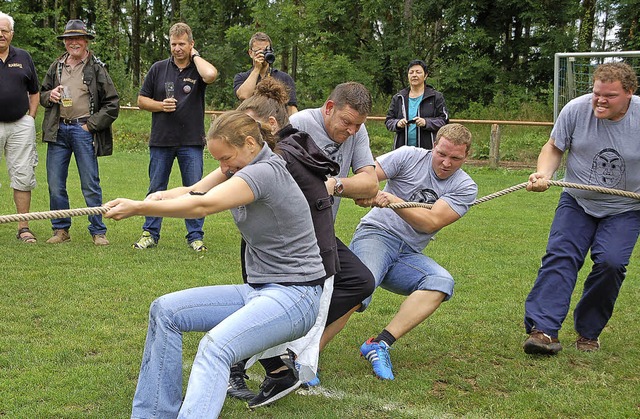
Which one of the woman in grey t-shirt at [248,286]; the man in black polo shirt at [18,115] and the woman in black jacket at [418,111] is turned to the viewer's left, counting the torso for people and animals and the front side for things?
the woman in grey t-shirt

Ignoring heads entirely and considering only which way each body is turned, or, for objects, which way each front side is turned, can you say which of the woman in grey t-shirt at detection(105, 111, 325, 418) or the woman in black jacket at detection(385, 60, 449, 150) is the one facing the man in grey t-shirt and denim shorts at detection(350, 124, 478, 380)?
the woman in black jacket

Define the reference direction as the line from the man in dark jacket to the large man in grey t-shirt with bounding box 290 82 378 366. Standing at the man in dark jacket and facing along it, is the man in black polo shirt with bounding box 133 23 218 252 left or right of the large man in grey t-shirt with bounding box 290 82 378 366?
left

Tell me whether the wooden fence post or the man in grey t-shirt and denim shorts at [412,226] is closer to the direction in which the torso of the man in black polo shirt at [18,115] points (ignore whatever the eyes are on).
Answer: the man in grey t-shirt and denim shorts

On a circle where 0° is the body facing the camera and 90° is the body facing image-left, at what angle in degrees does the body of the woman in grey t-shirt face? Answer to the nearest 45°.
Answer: approximately 90°

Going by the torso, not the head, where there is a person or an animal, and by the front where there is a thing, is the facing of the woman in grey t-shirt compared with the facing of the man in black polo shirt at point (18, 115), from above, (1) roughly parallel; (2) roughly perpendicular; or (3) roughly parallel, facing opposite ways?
roughly perpendicular
